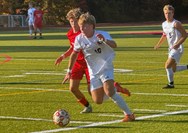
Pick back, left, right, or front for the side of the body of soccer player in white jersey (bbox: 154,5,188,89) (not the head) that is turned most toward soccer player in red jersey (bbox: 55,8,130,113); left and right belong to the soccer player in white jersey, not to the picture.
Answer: front

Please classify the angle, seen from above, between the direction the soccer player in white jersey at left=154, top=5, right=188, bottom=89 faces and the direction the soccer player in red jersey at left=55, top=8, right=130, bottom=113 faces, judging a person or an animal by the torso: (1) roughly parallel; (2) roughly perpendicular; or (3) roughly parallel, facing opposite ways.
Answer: roughly parallel

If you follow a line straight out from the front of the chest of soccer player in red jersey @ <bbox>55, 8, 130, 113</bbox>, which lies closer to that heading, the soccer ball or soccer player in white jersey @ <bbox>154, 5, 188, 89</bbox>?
the soccer ball

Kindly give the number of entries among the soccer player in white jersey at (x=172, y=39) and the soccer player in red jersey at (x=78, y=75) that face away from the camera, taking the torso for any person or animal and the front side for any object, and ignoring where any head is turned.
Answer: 0

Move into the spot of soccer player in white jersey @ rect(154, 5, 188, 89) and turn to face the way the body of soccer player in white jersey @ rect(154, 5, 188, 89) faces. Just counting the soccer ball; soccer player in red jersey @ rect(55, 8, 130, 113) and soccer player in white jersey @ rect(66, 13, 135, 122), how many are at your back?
0

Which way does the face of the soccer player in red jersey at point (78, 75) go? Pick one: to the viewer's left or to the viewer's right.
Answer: to the viewer's left

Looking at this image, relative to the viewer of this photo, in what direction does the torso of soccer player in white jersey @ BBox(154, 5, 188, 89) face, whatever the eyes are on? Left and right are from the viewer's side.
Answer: facing the viewer and to the left of the viewer

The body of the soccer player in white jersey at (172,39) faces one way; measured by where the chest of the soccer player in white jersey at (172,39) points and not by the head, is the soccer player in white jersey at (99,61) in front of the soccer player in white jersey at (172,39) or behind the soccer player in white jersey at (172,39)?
in front

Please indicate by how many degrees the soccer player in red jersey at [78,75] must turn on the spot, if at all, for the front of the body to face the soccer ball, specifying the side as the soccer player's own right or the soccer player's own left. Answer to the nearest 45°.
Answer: approximately 45° to the soccer player's own left
